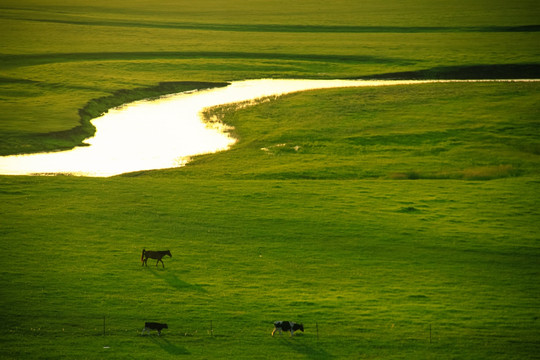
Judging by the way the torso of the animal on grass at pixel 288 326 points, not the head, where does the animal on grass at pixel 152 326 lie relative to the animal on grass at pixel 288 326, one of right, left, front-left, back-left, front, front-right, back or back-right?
back

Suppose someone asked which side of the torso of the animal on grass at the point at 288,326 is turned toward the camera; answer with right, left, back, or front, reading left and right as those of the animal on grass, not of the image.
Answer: right
